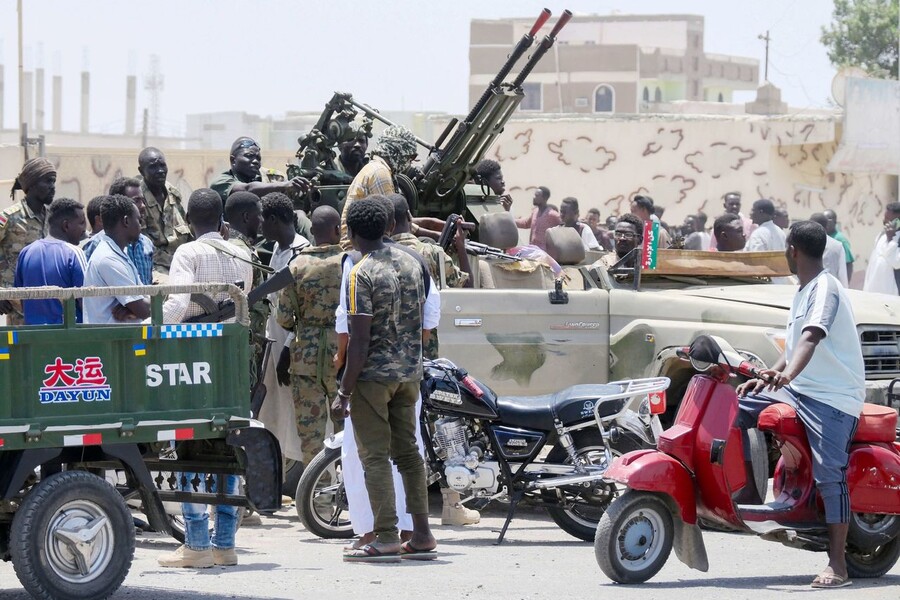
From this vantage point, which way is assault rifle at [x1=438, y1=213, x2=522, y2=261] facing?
to the viewer's right

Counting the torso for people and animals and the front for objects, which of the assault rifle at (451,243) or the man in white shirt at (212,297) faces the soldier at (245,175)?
the man in white shirt

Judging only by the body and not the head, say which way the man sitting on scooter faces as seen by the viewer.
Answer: to the viewer's left

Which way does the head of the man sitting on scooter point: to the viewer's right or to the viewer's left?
to the viewer's left

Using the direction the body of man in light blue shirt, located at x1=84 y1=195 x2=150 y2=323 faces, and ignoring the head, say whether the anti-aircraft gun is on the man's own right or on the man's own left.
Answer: on the man's own left

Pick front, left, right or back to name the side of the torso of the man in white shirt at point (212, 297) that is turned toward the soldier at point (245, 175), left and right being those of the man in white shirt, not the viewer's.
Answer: front

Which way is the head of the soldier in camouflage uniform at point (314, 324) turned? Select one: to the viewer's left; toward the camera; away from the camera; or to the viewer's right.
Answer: away from the camera

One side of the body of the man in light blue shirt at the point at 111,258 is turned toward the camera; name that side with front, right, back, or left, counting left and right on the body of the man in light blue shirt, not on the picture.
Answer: right

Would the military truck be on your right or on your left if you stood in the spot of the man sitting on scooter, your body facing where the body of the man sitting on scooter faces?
on your right

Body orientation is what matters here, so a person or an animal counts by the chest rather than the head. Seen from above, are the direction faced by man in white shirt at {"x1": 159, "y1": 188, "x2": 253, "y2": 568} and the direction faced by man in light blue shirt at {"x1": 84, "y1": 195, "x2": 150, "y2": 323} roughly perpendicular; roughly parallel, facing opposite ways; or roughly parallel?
roughly perpendicular

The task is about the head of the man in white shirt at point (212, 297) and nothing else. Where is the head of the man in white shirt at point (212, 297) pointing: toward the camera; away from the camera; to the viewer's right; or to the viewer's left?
away from the camera

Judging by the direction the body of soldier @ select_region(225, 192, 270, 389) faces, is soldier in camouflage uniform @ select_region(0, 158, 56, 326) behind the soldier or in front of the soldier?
behind

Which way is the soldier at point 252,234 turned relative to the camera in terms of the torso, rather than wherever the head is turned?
to the viewer's right

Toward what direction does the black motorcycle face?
to the viewer's left

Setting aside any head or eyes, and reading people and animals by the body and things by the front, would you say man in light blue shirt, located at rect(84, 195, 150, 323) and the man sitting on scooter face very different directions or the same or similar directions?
very different directions

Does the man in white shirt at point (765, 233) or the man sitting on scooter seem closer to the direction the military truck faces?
the man sitting on scooter

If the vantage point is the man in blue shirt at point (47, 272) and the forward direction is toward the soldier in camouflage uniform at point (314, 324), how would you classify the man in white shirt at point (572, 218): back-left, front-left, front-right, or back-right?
front-left
